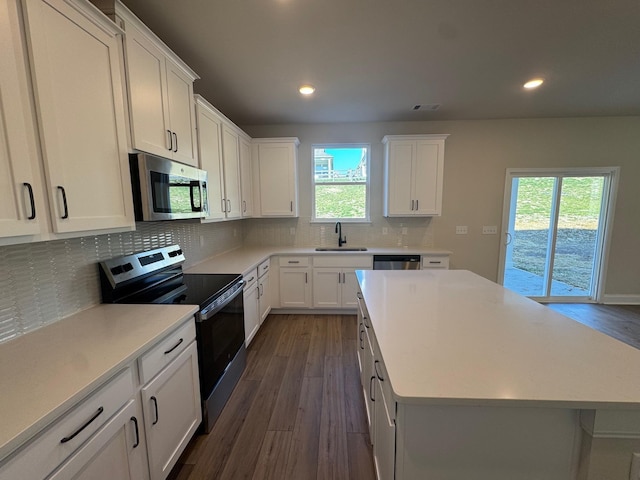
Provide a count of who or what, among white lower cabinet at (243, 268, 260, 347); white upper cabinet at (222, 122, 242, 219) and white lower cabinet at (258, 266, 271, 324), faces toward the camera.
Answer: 0

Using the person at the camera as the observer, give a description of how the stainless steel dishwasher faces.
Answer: facing the viewer

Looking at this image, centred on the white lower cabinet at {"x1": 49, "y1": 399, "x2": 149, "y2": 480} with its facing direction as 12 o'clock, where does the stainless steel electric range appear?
The stainless steel electric range is roughly at 9 o'clock from the white lower cabinet.

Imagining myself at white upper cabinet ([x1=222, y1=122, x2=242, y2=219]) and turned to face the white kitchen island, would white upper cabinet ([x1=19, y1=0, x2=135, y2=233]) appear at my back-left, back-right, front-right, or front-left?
front-right

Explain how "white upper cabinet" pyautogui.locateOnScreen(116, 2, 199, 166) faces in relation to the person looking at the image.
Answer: facing the viewer and to the right of the viewer

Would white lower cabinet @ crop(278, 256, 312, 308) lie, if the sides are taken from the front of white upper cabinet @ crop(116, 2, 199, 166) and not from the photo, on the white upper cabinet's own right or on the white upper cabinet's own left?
on the white upper cabinet's own left

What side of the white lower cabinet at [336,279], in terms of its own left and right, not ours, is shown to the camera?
front

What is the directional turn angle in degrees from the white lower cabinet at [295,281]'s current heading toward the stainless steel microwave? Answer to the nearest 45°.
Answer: approximately 45° to its right

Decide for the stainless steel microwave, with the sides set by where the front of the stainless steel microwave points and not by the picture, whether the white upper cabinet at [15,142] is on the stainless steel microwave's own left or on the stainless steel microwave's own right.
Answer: on the stainless steel microwave's own right

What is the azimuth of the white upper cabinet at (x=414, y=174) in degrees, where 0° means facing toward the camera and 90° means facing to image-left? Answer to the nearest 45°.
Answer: approximately 0°

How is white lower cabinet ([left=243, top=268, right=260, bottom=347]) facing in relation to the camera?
to the viewer's right

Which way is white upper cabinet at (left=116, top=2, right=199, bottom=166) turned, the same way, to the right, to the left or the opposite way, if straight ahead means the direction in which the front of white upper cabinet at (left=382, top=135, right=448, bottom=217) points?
to the left

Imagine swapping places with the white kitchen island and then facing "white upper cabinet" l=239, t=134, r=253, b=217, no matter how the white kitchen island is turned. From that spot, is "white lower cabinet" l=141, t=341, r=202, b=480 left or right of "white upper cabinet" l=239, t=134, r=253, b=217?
left
